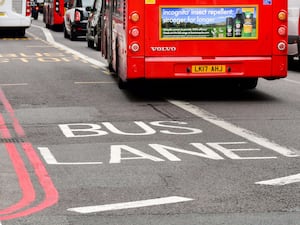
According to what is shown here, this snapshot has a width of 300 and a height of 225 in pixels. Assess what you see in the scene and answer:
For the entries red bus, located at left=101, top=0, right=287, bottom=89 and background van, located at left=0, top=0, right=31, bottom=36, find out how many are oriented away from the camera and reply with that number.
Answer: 2

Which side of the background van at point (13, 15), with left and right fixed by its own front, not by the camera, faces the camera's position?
back

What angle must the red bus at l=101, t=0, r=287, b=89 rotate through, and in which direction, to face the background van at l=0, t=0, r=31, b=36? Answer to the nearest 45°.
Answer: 0° — it already faces it

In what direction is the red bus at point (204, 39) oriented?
away from the camera

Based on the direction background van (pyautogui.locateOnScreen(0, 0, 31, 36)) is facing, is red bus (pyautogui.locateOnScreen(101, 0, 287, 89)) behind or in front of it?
behind
